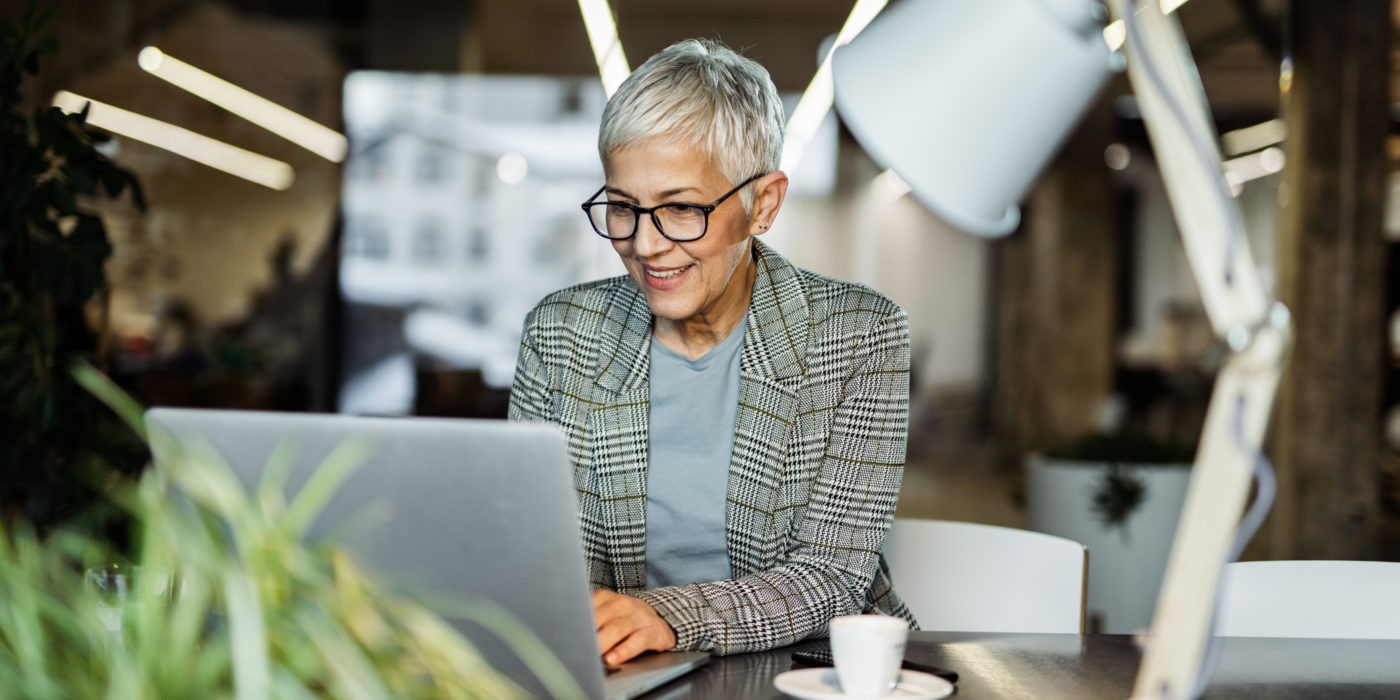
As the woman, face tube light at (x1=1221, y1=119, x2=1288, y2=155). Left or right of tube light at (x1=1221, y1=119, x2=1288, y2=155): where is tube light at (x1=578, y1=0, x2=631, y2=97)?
left

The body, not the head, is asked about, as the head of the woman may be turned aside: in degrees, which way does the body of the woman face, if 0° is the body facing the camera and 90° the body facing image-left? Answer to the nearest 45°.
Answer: approximately 45°

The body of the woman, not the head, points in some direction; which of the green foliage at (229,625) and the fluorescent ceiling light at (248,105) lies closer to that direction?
the green foliage

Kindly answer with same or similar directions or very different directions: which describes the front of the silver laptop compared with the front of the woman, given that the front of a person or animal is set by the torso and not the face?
very different directions

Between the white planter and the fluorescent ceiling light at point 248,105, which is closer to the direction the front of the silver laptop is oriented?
the white planter

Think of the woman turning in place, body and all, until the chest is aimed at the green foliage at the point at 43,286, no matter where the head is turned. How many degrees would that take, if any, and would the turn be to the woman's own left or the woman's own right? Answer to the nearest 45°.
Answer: approximately 90° to the woman's own right

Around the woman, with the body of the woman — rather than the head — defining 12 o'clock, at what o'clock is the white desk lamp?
The white desk lamp is roughly at 10 o'clock from the woman.

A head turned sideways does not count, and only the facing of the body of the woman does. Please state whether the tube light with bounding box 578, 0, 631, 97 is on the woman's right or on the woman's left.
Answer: on the woman's right

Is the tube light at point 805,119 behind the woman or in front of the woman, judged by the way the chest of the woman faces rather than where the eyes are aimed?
behind

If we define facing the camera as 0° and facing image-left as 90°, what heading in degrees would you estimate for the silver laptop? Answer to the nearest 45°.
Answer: approximately 225°

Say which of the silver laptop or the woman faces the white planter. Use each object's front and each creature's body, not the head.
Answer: the silver laptop

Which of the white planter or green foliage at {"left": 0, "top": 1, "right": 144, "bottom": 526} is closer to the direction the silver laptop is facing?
the white planter
